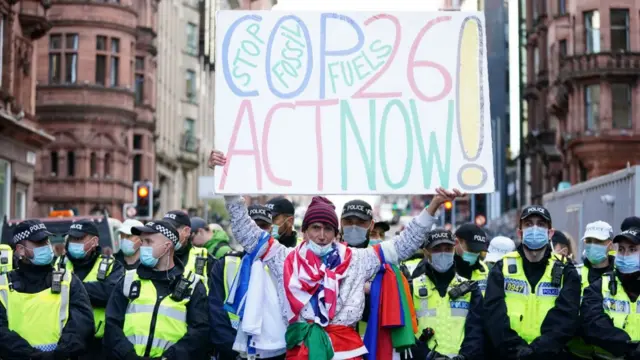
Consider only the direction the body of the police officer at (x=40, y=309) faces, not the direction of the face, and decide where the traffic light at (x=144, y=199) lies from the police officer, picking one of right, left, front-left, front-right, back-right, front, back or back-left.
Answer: back

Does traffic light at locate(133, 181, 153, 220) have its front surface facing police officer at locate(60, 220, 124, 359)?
yes

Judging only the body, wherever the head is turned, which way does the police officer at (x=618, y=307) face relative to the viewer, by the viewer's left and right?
facing the viewer

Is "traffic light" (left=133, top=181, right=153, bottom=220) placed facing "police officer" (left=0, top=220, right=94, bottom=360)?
yes

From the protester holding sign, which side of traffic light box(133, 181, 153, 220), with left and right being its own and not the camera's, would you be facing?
front

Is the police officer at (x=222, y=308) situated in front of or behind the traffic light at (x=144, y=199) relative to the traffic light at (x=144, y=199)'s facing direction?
in front

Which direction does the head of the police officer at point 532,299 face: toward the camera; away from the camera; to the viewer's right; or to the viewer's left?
toward the camera

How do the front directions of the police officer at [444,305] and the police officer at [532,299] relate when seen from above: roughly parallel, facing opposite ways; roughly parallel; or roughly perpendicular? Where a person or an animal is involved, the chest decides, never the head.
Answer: roughly parallel

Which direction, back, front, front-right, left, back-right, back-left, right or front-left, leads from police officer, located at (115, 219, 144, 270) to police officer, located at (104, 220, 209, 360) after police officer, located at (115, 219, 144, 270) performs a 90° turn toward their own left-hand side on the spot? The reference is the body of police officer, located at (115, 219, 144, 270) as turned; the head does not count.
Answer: front-right

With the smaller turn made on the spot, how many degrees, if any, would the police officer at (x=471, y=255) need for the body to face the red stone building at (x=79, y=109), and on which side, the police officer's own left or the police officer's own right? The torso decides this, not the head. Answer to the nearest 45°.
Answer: approximately 180°

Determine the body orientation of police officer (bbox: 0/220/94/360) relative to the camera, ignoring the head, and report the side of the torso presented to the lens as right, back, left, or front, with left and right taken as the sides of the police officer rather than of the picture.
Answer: front

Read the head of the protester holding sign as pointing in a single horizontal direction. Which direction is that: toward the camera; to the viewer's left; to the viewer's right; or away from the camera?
toward the camera

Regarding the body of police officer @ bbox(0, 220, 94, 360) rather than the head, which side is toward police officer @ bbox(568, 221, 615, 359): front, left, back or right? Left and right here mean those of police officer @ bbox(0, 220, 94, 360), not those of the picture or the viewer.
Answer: left

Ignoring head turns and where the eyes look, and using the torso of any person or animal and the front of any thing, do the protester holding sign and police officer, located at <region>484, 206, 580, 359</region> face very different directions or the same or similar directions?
same or similar directions

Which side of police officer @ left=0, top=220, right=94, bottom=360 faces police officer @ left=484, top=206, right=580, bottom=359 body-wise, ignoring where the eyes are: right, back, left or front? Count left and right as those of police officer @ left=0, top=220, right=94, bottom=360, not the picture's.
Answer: left

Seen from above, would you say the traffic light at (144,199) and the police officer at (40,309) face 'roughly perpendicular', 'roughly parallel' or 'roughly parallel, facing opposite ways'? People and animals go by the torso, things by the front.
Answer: roughly parallel

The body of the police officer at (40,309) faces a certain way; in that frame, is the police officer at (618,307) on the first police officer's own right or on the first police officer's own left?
on the first police officer's own left

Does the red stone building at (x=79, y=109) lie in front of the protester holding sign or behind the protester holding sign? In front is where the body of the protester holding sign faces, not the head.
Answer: behind
